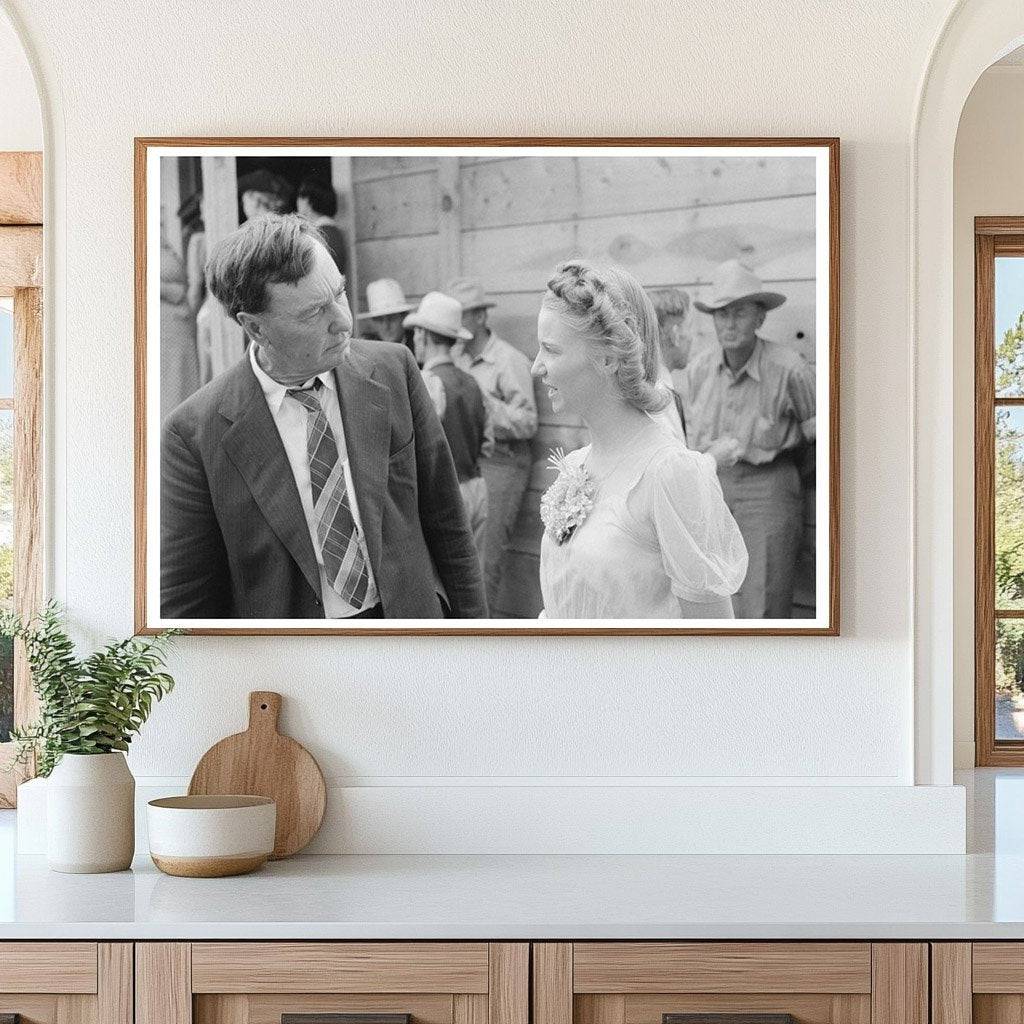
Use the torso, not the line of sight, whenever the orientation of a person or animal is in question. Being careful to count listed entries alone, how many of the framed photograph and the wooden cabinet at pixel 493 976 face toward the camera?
2

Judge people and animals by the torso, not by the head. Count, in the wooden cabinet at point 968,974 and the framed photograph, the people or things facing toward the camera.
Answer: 2

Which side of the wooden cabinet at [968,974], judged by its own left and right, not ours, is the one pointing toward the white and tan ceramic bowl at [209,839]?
right

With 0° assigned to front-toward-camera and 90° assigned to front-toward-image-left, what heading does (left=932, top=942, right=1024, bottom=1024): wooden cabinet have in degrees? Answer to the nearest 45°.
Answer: approximately 0°

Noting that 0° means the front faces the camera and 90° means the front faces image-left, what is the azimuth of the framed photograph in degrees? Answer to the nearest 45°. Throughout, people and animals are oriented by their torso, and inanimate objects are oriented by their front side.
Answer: approximately 0°
